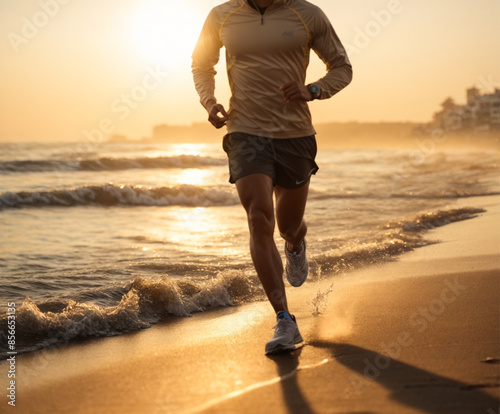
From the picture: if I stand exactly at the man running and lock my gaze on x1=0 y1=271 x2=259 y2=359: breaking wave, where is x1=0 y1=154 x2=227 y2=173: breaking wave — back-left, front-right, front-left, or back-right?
front-right

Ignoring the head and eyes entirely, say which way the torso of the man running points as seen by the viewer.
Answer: toward the camera

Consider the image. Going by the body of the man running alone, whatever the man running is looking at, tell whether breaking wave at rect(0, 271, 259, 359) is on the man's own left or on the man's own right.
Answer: on the man's own right

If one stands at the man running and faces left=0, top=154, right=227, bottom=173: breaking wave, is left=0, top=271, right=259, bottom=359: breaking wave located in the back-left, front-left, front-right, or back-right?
front-left

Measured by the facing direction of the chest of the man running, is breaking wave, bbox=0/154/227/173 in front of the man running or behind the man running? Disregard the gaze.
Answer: behind

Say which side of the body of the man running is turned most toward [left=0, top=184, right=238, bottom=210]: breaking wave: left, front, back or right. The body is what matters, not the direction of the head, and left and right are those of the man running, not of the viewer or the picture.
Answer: back
